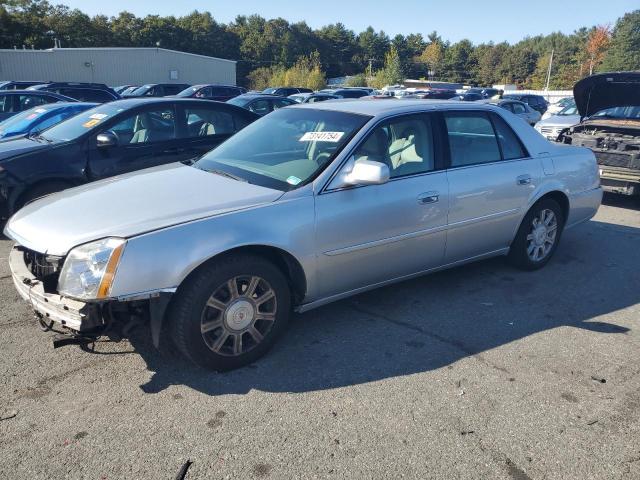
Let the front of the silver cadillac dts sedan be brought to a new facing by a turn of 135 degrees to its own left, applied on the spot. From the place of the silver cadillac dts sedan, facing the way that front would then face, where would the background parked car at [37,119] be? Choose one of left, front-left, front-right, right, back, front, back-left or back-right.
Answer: back-left

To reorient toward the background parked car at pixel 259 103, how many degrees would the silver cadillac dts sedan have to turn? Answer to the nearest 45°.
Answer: approximately 135° to its right

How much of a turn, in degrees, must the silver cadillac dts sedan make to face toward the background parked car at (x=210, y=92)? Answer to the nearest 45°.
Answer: approximately 135° to its right

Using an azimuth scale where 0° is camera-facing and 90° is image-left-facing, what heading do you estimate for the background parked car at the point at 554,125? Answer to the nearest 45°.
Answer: approximately 45°

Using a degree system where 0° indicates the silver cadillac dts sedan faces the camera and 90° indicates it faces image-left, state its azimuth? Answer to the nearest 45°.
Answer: approximately 45°

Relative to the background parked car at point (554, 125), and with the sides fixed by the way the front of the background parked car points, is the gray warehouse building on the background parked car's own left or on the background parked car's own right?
on the background parked car's own right

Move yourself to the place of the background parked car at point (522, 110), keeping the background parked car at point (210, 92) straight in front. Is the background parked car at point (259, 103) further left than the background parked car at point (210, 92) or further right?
left

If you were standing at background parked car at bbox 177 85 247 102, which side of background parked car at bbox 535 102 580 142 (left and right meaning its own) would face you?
right

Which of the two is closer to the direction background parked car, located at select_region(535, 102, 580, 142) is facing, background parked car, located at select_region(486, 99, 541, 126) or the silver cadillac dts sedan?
the silver cadillac dts sedan

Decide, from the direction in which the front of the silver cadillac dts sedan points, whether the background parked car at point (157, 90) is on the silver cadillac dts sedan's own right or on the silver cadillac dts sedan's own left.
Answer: on the silver cadillac dts sedan's own right

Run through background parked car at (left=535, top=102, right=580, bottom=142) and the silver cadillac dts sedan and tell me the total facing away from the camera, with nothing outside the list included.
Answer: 0

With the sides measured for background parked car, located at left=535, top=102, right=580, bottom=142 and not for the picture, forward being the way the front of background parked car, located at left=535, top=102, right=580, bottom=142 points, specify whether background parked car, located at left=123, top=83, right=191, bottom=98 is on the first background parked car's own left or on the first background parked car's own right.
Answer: on the first background parked car's own right
